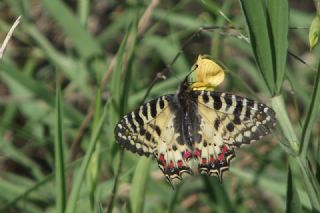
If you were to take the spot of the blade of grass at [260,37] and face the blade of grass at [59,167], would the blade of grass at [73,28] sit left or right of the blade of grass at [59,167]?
right

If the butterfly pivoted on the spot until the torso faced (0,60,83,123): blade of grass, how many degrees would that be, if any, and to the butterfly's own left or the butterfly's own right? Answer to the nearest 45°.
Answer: approximately 45° to the butterfly's own left

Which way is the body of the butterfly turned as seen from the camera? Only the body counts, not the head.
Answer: away from the camera
